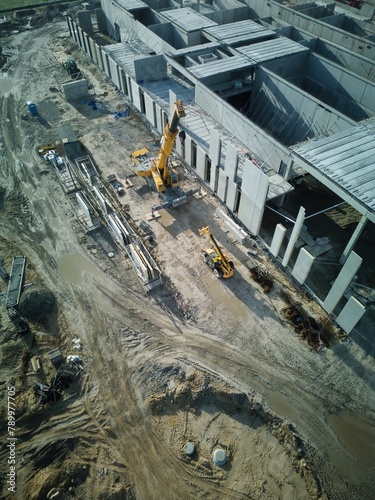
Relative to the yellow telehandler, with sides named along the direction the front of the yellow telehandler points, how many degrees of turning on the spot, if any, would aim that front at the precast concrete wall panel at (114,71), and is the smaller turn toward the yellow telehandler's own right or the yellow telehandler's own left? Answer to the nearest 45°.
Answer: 0° — it already faces it

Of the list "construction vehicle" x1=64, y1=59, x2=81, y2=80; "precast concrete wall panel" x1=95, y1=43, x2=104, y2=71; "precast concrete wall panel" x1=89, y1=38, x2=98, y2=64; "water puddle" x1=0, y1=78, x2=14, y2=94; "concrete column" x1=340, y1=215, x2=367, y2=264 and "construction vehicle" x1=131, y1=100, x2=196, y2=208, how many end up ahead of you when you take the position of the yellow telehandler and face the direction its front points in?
5

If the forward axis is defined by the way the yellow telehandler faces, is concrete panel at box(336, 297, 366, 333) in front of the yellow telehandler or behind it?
behind

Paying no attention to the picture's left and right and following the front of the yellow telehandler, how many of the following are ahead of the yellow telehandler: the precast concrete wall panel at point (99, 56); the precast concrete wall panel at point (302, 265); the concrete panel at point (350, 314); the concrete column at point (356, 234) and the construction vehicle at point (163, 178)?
2

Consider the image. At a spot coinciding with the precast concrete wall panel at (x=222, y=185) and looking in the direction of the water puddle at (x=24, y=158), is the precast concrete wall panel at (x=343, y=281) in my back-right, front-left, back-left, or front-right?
back-left

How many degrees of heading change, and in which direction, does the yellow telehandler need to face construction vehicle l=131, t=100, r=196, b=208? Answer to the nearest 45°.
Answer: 0° — it already faces it

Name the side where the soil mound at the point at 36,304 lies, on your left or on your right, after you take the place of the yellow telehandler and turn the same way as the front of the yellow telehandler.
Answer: on your left

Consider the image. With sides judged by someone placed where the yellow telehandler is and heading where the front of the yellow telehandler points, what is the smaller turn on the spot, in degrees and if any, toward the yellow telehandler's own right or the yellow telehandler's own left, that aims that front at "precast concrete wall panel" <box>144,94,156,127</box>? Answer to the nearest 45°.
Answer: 0° — it already faces it

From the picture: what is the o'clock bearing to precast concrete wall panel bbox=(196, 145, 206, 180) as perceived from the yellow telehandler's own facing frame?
The precast concrete wall panel is roughly at 1 o'clock from the yellow telehandler.

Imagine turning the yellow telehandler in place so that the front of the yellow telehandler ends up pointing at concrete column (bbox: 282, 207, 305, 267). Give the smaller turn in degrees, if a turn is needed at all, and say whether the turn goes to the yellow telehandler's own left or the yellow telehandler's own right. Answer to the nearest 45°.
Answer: approximately 135° to the yellow telehandler's own right

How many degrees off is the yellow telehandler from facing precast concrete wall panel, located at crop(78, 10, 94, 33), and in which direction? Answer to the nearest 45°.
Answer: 0° — it already faces it

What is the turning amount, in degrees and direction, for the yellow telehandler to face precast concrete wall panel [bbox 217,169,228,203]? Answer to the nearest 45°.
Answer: approximately 45° to its right

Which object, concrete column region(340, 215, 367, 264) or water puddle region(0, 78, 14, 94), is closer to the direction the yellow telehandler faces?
the water puddle

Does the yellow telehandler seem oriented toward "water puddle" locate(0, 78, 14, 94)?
yes

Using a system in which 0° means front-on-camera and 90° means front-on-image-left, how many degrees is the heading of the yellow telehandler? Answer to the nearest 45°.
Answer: approximately 135°
